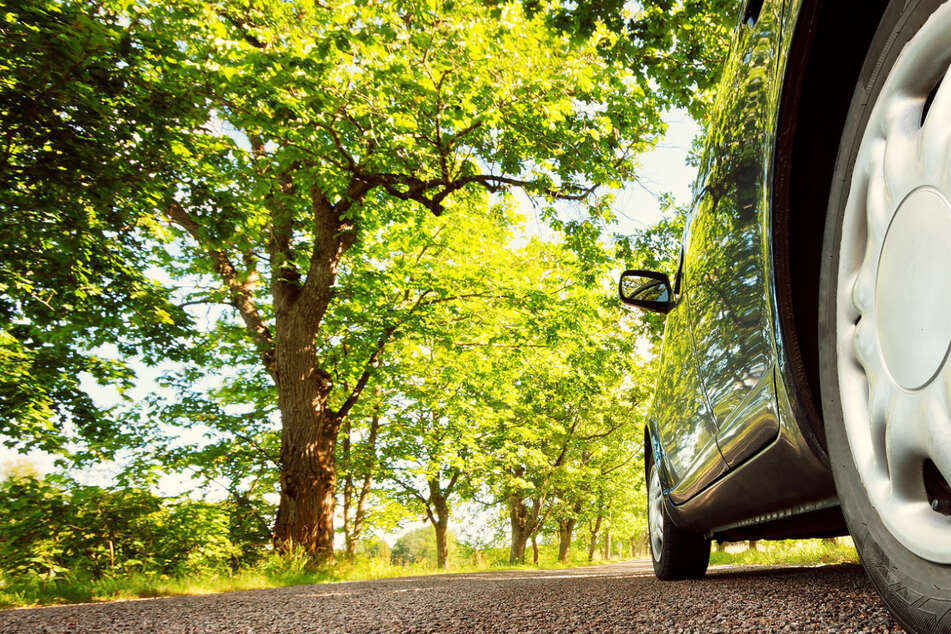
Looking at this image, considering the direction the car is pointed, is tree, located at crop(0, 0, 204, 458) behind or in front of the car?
in front

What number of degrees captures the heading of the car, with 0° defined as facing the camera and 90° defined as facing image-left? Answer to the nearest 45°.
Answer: approximately 135°

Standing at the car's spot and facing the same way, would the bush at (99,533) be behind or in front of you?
in front

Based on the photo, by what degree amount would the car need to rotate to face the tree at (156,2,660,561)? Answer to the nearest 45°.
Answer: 0° — it already faces it
